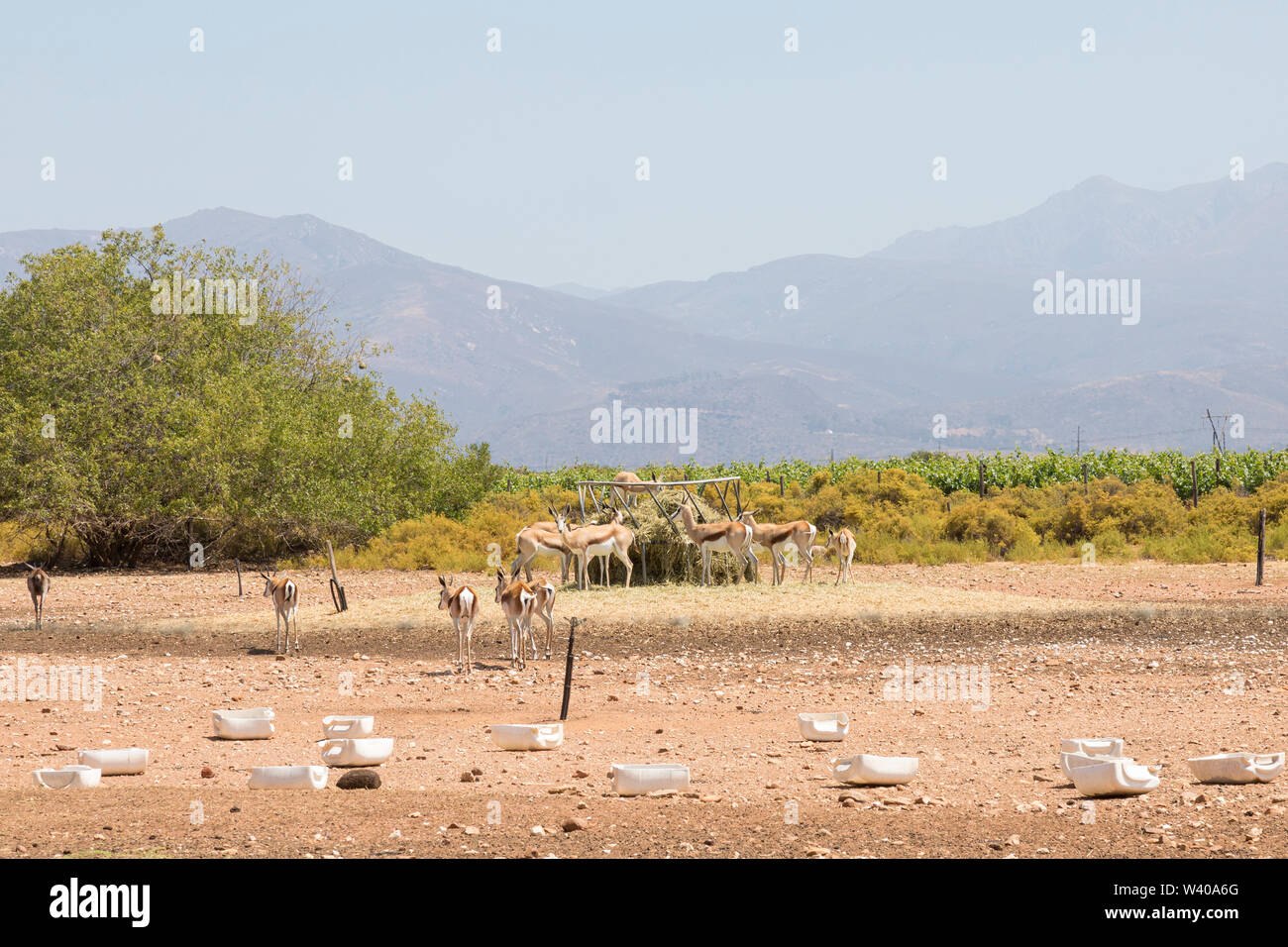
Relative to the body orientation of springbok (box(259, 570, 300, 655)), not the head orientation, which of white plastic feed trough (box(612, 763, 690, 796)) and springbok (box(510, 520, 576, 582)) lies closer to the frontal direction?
the springbok

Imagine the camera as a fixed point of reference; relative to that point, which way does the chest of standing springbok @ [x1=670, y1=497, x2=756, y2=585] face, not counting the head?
to the viewer's left

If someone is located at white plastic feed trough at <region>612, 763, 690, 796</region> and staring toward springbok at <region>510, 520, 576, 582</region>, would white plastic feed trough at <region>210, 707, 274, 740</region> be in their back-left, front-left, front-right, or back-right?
front-left

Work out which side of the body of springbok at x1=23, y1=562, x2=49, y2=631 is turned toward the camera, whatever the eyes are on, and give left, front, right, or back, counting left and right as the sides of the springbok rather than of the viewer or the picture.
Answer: back

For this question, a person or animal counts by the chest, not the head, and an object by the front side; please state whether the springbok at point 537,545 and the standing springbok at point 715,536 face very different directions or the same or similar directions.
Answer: very different directions

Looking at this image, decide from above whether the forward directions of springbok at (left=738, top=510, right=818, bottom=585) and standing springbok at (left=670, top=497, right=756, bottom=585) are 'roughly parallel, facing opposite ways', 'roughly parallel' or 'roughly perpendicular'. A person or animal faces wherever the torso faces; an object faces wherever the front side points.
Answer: roughly parallel

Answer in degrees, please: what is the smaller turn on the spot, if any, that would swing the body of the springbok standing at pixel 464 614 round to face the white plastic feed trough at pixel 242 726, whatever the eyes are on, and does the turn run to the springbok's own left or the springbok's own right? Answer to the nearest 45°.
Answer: approximately 135° to the springbok's own left

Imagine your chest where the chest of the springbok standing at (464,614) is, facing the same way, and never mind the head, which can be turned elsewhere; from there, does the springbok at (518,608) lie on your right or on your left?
on your right

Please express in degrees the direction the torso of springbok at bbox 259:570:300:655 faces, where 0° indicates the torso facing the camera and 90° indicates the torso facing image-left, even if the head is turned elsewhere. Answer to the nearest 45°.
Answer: approximately 135°

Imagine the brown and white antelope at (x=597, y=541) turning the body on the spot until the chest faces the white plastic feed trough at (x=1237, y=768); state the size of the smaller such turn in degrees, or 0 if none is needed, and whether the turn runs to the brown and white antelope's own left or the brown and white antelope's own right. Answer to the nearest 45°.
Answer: approximately 90° to the brown and white antelope's own left

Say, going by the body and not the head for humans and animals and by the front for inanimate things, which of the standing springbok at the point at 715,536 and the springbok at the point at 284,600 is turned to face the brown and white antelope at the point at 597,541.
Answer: the standing springbok

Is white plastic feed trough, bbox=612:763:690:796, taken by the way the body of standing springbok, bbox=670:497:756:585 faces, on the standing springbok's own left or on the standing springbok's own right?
on the standing springbok's own left

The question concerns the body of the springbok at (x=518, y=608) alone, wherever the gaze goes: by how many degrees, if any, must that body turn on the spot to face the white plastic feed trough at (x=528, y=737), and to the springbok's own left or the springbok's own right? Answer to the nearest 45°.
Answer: approximately 135° to the springbok's own left

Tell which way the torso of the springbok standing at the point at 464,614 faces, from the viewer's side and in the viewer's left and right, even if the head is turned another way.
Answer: facing away from the viewer

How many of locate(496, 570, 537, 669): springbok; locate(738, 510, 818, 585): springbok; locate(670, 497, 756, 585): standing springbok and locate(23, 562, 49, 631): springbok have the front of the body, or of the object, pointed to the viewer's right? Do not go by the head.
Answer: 0

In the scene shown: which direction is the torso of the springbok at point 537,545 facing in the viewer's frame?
to the viewer's right
